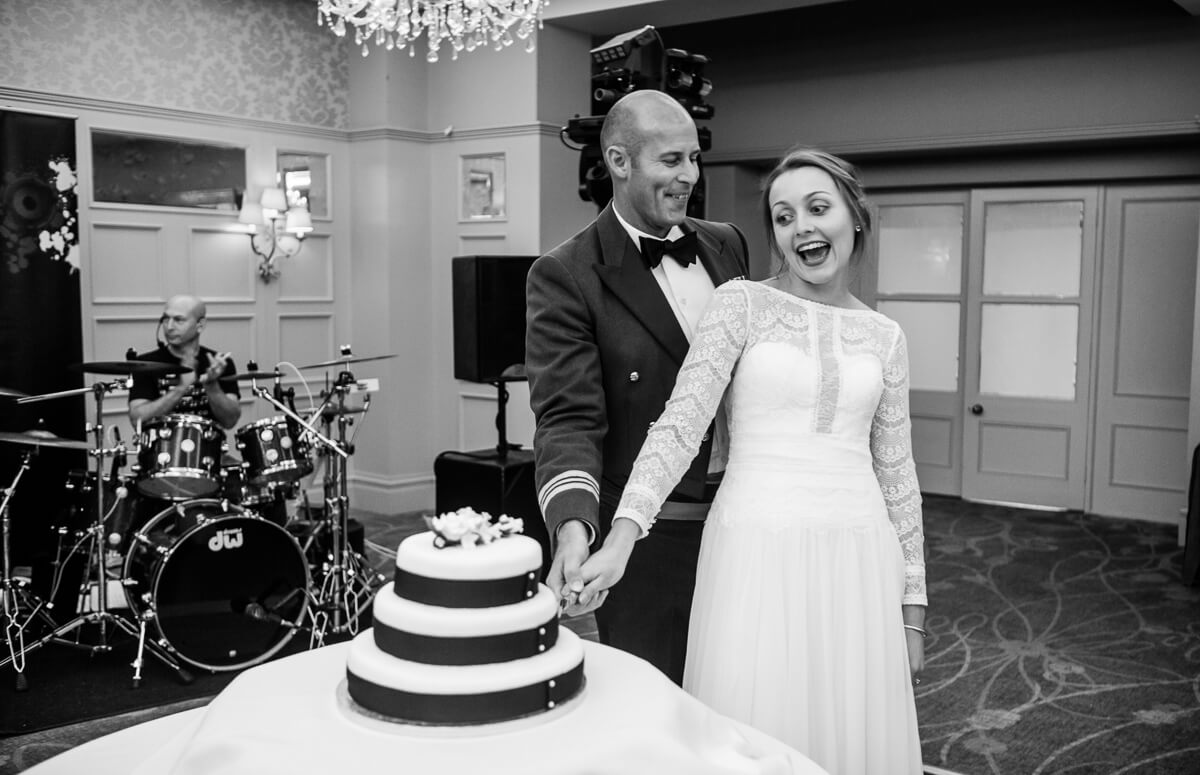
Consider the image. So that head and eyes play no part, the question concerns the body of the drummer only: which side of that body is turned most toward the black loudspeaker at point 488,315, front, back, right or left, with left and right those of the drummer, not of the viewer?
left

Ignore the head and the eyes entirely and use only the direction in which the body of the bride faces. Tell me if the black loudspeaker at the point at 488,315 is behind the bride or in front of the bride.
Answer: behind

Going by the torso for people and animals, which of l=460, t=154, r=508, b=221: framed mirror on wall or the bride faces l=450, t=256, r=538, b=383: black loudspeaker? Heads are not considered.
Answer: the framed mirror on wall

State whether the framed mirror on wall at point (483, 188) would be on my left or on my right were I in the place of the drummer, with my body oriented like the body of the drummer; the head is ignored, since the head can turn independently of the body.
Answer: on my left

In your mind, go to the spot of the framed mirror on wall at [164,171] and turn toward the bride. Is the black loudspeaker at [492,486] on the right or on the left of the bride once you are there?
left

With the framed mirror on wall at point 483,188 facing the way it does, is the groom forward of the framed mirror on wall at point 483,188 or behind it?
forward

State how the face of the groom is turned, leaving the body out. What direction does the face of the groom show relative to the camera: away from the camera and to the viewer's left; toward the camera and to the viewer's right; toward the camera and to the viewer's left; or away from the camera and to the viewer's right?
toward the camera and to the viewer's right

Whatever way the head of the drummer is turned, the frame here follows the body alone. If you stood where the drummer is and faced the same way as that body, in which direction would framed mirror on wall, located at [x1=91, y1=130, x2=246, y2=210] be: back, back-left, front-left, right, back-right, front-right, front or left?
back

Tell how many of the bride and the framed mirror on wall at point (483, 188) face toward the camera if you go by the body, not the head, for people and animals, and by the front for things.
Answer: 2

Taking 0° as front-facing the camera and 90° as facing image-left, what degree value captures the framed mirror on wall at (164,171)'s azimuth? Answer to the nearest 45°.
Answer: approximately 315°
